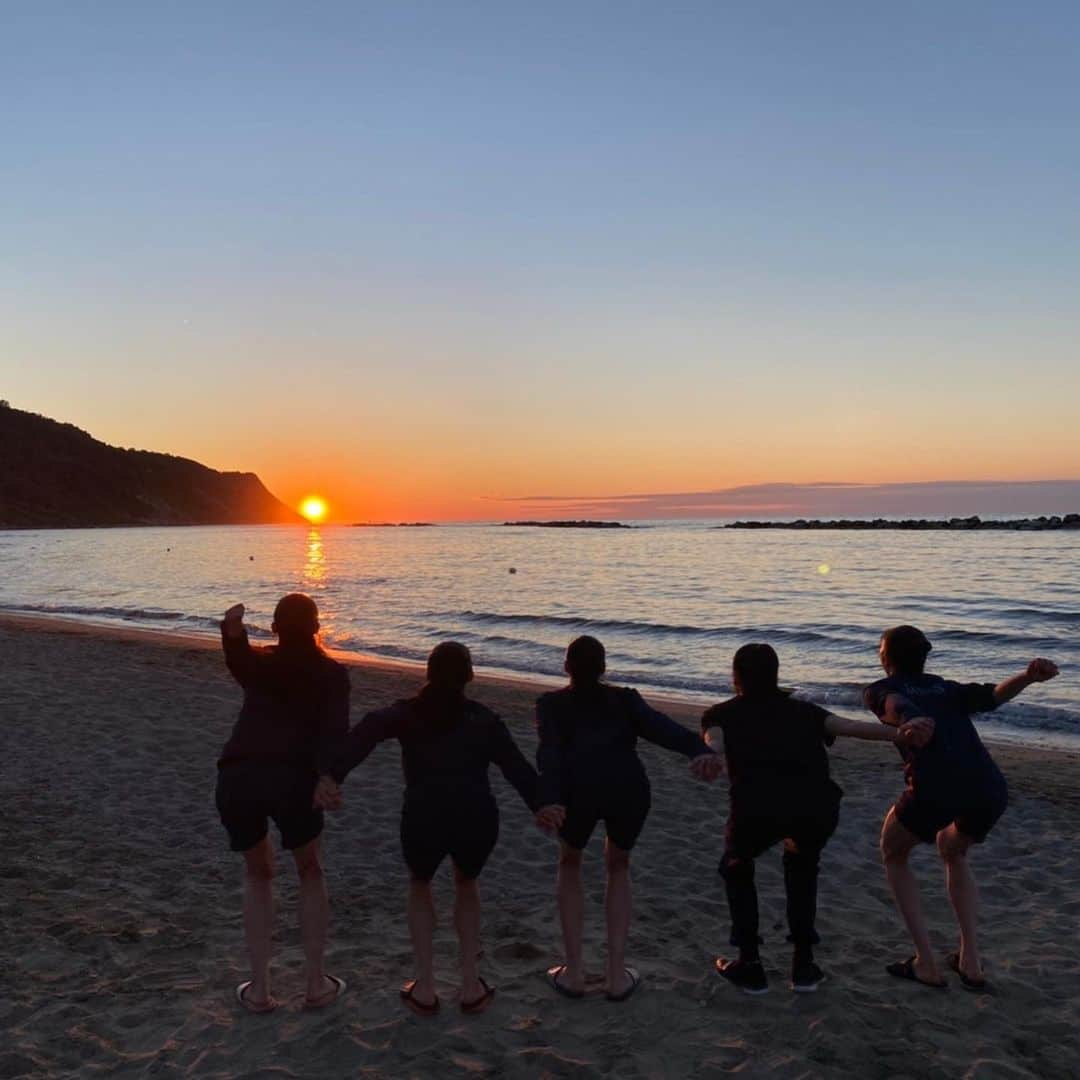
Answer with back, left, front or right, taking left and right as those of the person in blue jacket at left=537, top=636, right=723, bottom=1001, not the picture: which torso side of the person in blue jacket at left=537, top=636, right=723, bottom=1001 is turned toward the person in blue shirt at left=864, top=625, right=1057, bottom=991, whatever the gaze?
right

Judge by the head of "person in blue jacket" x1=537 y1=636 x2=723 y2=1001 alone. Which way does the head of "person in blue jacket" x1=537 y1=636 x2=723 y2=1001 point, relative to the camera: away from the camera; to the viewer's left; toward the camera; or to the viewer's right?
away from the camera

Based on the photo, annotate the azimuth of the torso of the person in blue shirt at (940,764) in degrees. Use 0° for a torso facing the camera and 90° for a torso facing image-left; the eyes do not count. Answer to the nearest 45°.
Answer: approximately 135°

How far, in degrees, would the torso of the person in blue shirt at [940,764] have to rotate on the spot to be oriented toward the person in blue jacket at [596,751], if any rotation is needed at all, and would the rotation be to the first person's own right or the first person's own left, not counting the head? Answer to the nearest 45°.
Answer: approximately 90° to the first person's own left

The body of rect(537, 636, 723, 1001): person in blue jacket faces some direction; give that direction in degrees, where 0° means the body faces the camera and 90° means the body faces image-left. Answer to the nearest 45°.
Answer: approximately 180°
